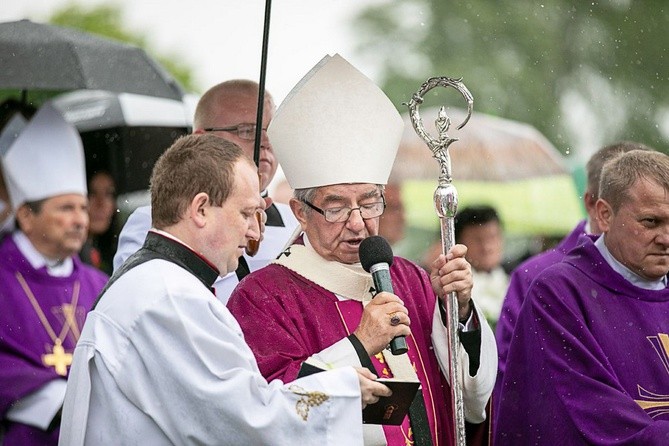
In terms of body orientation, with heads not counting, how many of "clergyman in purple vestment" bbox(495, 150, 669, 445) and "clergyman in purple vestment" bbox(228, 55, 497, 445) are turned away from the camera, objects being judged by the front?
0

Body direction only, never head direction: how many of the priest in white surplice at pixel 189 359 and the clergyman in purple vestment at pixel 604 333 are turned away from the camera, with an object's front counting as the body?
0

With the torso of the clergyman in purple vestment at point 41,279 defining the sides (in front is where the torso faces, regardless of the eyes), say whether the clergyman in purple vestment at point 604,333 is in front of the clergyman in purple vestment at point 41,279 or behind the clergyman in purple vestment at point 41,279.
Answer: in front

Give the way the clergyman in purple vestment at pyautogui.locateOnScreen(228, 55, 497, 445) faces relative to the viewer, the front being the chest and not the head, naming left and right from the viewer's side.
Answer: facing the viewer and to the right of the viewer

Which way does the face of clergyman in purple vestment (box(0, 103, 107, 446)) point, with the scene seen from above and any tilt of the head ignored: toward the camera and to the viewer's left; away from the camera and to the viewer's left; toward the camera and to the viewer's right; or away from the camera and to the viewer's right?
toward the camera and to the viewer's right

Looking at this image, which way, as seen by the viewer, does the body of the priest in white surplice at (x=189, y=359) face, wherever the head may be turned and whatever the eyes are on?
to the viewer's right

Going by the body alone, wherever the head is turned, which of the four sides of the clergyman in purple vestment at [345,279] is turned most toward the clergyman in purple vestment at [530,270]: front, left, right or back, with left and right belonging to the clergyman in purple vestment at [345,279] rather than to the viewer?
left
